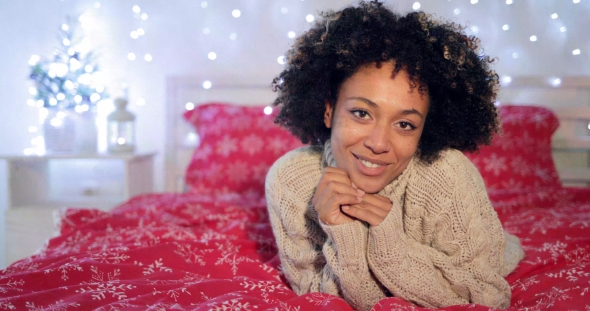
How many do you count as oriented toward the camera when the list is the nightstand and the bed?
2

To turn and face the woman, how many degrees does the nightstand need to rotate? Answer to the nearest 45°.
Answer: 0° — it already faces them

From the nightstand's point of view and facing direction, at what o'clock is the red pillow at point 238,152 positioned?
The red pillow is roughly at 10 o'clock from the nightstand.

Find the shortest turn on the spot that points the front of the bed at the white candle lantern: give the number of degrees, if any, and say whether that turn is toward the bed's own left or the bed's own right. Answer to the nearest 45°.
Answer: approximately 135° to the bed's own right

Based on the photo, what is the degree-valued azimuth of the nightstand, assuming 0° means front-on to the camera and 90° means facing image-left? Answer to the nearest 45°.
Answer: approximately 0°
